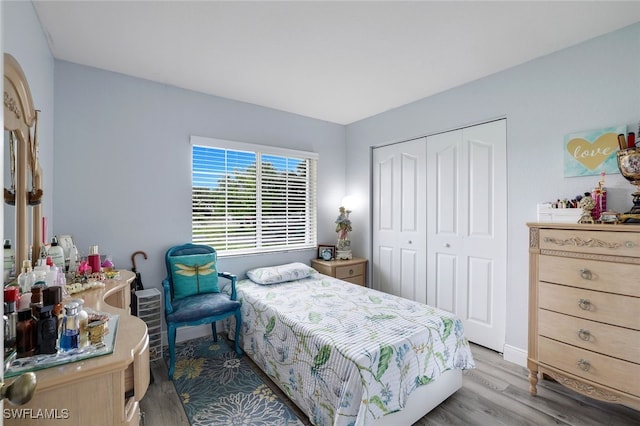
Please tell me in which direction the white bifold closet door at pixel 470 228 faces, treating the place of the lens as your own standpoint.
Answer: facing the viewer and to the left of the viewer

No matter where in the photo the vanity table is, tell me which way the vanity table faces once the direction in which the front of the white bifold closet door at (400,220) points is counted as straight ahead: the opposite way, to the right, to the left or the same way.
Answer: the opposite way

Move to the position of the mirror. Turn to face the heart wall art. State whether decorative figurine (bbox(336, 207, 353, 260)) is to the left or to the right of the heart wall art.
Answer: left

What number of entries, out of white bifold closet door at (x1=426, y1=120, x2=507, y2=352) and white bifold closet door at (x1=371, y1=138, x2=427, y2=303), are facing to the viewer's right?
0

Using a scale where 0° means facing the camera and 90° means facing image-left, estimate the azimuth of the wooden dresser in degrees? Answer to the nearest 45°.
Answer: approximately 45°

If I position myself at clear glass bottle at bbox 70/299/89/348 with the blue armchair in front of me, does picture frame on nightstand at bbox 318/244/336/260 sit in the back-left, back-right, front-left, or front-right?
front-right

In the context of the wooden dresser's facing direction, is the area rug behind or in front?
in front

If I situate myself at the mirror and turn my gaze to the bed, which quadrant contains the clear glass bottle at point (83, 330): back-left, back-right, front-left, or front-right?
front-right

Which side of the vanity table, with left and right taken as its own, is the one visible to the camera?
right

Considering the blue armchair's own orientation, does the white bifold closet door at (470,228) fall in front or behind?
in front
